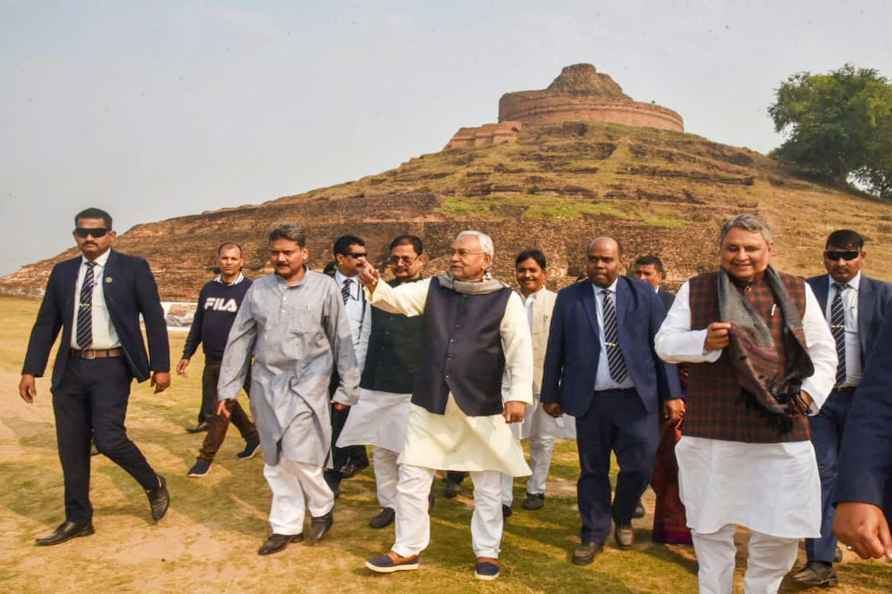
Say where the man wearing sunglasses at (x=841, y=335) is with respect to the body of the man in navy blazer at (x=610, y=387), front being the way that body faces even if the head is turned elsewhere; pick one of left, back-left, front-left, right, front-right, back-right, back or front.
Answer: left

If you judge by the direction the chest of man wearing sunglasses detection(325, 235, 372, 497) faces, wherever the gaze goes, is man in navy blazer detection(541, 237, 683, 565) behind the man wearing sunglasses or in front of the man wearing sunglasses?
in front

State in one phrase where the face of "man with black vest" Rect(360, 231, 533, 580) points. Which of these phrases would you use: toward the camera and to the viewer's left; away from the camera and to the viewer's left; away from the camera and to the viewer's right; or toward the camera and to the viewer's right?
toward the camera and to the viewer's left

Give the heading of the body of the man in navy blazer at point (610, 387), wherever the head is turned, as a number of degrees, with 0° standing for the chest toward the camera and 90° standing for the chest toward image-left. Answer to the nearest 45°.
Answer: approximately 0°

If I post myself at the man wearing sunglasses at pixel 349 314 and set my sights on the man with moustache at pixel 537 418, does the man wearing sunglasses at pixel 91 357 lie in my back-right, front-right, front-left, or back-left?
back-right

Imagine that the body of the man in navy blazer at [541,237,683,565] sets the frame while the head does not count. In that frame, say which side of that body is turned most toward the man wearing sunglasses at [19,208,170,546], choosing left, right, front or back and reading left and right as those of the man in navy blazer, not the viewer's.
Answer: right

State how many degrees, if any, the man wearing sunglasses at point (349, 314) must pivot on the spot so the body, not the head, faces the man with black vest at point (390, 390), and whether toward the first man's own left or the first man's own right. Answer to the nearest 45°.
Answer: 0° — they already face them

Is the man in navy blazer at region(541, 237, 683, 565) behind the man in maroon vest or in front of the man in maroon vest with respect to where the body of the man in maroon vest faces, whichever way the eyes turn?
behind

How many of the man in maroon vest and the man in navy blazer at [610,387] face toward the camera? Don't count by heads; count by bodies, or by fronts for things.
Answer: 2

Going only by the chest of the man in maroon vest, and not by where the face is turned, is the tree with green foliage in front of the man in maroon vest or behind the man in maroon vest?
behind
